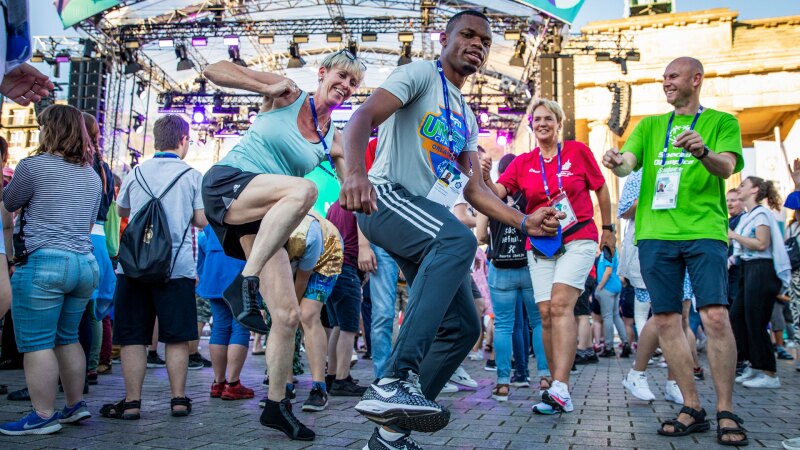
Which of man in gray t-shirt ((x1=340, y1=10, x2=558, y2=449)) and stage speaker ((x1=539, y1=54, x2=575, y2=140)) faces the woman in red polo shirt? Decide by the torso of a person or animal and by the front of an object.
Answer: the stage speaker

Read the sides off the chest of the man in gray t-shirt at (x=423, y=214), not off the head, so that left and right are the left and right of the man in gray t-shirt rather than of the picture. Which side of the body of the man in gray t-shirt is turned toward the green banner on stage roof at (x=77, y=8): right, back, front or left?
back

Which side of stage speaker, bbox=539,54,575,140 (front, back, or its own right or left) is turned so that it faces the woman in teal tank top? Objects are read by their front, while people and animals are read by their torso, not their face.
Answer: front

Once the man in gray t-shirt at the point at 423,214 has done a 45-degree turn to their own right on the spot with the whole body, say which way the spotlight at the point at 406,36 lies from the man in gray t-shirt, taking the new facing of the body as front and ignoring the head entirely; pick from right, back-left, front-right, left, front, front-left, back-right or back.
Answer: back

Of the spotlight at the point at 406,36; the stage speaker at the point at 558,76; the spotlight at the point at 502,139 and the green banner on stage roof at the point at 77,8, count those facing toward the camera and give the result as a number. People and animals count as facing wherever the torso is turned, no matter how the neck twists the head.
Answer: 4

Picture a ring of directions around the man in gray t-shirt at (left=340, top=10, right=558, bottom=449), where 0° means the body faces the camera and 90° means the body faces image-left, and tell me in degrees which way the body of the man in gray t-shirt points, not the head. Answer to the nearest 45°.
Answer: approximately 315°

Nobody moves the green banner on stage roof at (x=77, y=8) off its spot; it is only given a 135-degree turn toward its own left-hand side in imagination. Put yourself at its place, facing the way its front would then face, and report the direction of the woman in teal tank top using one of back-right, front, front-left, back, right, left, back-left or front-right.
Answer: back-right

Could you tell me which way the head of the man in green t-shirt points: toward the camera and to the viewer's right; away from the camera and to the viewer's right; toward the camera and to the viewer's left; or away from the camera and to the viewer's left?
toward the camera and to the viewer's left

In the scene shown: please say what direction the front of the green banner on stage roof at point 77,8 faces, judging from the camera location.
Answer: facing the viewer

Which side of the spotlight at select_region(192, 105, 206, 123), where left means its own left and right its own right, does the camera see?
front

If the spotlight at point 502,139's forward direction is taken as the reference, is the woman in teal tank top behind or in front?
in front

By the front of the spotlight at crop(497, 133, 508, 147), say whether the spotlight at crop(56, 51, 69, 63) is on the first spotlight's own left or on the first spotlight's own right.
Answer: on the first spotlight's own right

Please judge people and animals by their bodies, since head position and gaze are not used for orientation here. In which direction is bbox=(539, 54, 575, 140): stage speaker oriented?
toward the camera

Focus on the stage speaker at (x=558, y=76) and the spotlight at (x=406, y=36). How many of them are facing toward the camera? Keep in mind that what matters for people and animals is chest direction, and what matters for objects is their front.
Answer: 2

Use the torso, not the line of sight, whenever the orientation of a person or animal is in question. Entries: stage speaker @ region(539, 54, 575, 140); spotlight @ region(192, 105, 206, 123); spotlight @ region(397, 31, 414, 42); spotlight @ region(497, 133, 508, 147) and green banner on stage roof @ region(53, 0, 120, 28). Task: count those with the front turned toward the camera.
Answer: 5
